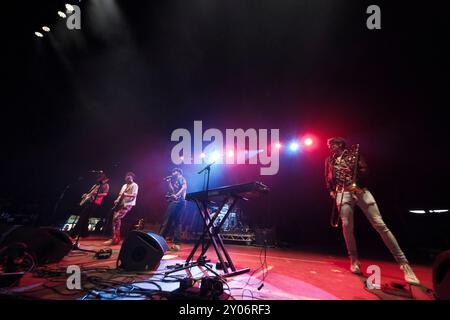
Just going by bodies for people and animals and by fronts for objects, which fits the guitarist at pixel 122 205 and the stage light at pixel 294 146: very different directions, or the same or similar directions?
same or similar directions

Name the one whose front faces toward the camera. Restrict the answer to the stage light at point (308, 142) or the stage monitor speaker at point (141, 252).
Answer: the stage light

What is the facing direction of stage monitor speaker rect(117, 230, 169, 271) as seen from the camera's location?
facing away from the viewer and to the right of the viewer

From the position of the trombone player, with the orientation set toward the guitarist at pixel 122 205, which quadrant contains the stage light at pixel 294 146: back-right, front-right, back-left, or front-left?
front-right

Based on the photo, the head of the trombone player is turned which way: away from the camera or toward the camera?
toward the camera

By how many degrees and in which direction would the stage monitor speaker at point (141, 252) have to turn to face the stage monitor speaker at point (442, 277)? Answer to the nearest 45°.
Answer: approximately 90° to its right

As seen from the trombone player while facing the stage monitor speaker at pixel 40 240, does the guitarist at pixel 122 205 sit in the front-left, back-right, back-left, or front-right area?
front-right

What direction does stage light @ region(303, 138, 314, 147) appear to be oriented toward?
toward the camera

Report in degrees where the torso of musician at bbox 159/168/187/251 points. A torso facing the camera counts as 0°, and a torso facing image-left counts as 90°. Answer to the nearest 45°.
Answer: approximately 45°

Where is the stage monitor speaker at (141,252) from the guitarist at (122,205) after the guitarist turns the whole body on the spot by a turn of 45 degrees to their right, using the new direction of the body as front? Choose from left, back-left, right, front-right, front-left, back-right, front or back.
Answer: left

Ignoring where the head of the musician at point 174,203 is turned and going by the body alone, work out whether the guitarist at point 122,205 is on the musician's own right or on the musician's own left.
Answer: on the musician's own right

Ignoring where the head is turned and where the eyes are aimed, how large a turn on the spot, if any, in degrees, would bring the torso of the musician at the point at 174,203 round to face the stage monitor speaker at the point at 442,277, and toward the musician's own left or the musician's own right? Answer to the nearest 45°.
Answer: approximately 90° to the musician's own left

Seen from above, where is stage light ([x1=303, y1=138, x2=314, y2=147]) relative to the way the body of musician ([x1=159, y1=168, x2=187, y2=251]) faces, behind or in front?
behind

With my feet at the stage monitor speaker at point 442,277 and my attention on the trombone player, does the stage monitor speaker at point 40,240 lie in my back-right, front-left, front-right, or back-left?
front-left

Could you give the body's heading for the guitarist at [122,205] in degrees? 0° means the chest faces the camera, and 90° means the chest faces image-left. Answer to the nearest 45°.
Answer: approximately 45°

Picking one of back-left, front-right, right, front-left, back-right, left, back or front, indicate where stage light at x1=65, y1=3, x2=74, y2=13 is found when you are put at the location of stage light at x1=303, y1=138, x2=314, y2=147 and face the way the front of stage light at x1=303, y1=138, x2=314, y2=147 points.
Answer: front-right
